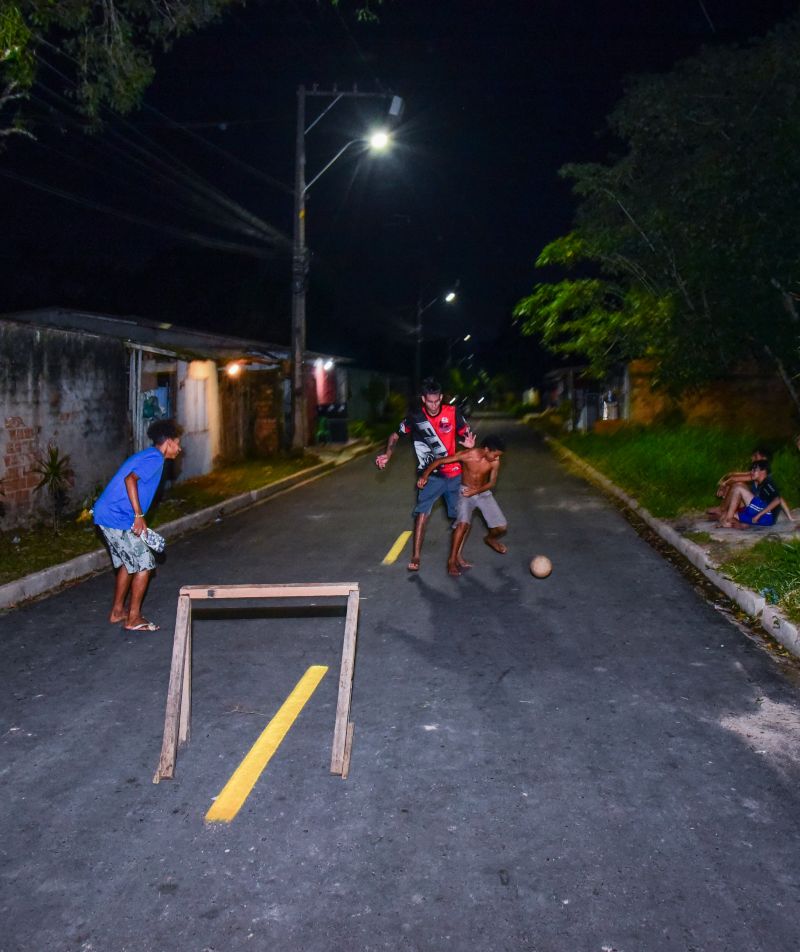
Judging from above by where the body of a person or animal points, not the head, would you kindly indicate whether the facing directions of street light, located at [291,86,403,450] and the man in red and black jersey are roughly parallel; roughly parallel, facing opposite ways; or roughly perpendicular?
roughly perpendicular

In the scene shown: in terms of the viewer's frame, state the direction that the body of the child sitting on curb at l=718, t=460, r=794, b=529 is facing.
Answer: to the viewer's left

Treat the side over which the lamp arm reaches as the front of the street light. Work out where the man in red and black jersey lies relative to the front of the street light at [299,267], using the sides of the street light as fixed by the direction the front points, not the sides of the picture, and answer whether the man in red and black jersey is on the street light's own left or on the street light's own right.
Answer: on the street light's own right

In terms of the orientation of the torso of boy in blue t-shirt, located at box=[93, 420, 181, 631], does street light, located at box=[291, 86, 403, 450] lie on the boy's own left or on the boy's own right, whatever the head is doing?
on the boy's own left

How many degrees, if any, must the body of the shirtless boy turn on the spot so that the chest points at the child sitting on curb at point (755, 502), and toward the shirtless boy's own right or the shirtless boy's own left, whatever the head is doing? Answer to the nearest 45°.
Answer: approximately 90° to the shirtless boy's own left

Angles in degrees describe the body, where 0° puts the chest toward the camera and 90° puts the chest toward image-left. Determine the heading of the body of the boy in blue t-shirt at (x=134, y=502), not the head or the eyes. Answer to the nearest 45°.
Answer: approximately 270°

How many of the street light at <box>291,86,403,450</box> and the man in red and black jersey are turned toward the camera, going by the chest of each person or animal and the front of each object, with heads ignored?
1

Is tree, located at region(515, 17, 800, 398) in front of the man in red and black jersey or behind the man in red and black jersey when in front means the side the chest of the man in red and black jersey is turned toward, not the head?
behind

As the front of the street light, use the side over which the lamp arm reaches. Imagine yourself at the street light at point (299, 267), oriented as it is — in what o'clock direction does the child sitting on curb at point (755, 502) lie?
The child sitting on curb is roughly at 2 o'clock from the street light.

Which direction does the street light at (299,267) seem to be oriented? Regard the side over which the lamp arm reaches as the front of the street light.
to the viewer's right
